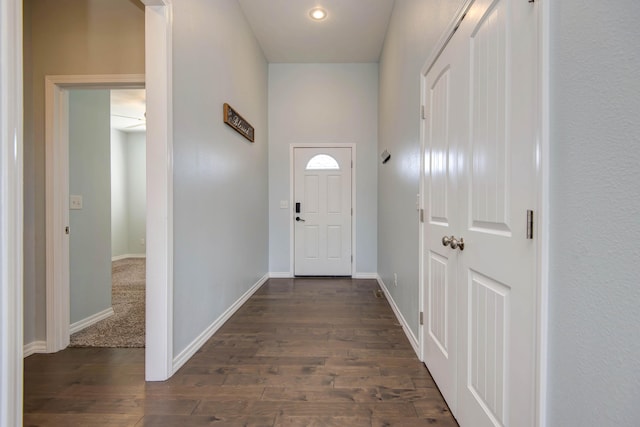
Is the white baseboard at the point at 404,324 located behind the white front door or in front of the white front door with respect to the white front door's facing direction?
in front

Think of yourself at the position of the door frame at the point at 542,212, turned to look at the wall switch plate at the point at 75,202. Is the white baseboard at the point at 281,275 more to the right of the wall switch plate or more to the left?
right

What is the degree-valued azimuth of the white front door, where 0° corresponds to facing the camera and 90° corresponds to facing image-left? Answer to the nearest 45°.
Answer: approximately 0°

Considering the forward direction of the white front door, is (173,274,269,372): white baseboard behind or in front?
in front
